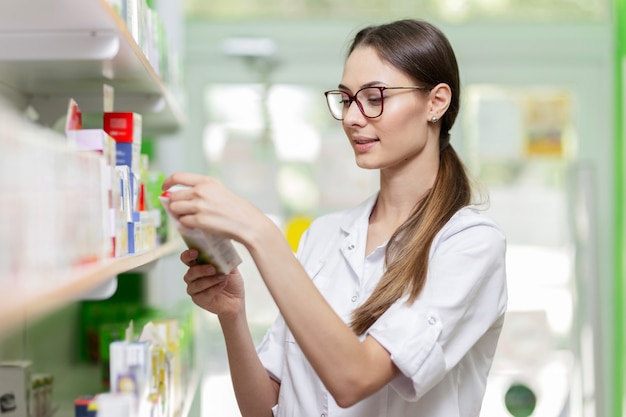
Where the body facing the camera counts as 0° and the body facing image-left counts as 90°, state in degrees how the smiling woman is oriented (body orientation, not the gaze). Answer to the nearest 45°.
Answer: approximately 45°

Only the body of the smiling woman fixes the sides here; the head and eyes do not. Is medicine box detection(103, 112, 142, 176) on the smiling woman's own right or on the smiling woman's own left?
on the smiling woman's own right

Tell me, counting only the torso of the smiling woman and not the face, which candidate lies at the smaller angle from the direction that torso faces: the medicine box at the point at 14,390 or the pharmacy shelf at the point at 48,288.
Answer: the pharmacy shelf

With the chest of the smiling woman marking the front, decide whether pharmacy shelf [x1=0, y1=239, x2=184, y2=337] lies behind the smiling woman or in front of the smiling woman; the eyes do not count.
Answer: in front
